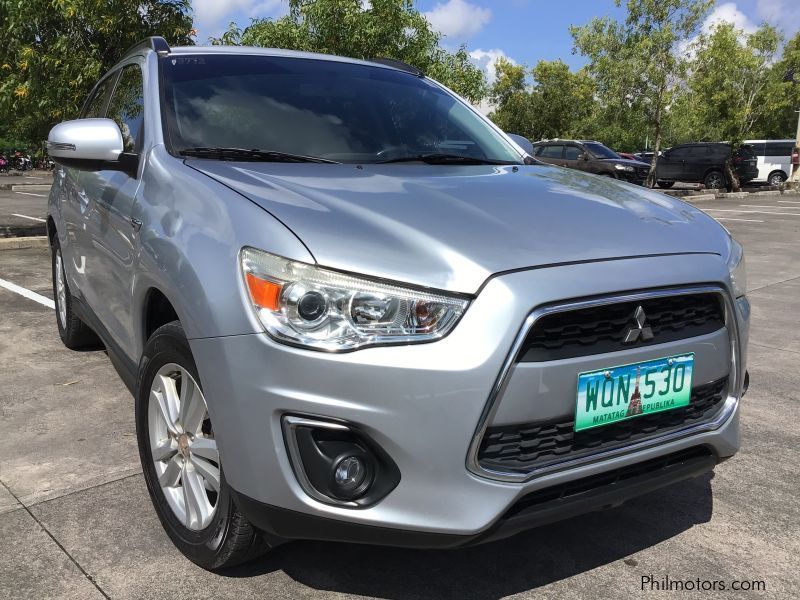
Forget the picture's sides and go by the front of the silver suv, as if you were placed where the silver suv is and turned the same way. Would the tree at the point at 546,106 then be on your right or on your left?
on your left

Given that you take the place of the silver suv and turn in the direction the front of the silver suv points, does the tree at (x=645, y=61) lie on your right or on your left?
on your left

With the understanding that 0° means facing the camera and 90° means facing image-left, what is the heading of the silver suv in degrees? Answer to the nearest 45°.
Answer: approximately 315°

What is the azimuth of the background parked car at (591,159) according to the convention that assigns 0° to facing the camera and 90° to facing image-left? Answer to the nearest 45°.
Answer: approximately 315°

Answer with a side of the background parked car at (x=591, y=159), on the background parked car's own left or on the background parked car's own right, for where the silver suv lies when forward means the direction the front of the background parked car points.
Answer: on the background parked car's own right

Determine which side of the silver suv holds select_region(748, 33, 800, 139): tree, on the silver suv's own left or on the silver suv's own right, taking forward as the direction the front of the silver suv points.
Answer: on the silver suv's own left

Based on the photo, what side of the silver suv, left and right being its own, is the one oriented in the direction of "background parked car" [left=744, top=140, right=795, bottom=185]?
left

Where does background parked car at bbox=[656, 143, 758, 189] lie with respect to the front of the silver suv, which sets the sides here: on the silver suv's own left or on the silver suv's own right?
on the silver suv's own left

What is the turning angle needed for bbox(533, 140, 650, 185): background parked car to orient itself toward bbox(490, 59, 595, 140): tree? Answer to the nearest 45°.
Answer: approximately 135° to its left

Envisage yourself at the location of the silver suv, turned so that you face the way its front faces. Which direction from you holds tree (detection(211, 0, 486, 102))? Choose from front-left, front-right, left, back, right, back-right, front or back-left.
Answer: back-left
